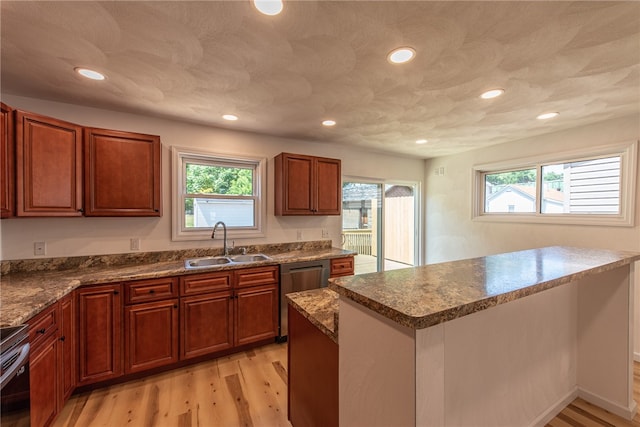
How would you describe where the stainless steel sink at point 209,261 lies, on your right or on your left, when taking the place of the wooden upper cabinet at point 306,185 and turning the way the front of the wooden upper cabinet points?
on your right

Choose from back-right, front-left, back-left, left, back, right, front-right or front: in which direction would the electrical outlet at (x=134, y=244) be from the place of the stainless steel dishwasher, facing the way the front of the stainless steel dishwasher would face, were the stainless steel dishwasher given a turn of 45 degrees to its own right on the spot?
right

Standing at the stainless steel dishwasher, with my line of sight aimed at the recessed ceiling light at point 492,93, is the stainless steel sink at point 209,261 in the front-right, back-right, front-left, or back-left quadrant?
back-right

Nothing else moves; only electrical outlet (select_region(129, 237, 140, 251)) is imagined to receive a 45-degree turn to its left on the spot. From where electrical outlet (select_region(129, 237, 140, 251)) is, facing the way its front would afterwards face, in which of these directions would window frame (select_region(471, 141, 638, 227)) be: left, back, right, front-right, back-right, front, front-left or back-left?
front

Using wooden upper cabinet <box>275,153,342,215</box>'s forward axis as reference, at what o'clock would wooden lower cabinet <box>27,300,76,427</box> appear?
The wooden lower cabinet is roughly at 3 o'clock from the wooden upper cabinet.

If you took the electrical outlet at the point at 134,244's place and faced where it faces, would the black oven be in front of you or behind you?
in front

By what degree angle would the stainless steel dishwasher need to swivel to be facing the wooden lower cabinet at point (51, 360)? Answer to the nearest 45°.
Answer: approximately 90° to its right

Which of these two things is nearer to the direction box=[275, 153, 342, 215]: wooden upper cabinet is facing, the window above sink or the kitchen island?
the kitchen island

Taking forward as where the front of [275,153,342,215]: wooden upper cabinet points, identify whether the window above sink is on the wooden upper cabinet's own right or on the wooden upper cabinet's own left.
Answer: on the wooden upper cabinet's own right

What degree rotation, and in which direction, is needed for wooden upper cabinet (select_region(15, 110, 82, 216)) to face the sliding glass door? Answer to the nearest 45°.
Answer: approximately 45° to its left

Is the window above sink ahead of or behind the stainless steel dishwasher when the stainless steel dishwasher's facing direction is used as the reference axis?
behind

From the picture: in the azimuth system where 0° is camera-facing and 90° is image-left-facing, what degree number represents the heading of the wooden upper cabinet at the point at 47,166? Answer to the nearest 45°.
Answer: approximately 315°

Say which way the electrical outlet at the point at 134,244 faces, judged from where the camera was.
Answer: facing the viewer

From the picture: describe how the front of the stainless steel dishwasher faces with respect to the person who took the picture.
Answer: facing the viewer and to the right of the viewer

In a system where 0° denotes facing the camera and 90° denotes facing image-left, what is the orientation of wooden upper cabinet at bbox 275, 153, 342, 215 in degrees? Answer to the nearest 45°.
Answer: approximately 315°

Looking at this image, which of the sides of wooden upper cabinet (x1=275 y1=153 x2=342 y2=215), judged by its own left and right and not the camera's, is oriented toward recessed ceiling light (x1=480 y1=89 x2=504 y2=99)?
front
